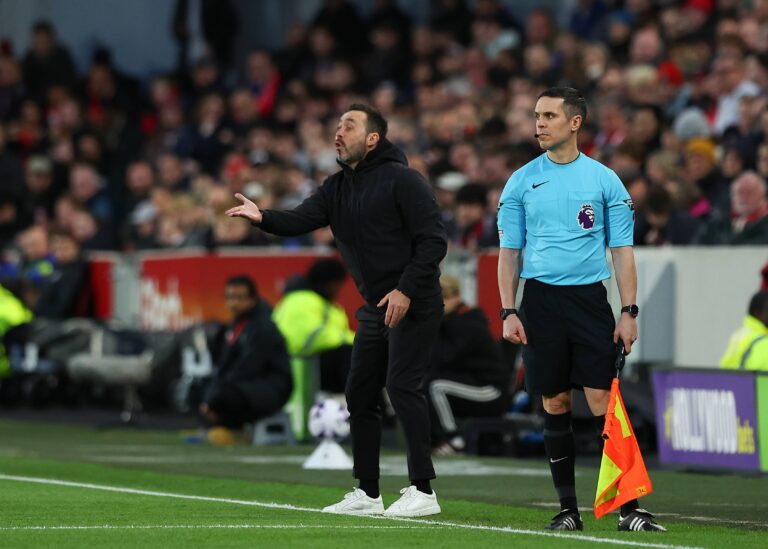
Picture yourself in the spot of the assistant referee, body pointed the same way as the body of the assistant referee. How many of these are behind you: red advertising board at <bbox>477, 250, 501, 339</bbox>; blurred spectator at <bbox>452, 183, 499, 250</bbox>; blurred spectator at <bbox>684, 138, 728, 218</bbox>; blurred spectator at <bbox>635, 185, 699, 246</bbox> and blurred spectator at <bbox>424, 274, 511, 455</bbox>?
5

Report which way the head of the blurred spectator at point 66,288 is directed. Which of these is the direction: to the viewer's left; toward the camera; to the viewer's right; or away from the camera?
toward the camera

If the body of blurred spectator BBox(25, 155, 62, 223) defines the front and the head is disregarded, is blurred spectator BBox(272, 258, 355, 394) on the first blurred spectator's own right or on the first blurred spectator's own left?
on the first blurred spectator's own left

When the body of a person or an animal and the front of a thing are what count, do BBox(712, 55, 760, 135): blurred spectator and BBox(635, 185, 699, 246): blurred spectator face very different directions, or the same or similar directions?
same or similar directions

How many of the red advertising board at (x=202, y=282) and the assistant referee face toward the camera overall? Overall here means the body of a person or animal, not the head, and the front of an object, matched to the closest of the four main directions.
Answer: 2

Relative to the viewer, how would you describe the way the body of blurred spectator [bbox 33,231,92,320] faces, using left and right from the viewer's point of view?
facing the viewer and to the left of the viewer

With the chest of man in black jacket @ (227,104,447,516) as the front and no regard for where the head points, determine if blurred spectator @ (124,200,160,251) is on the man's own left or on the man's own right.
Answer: on the man's own right

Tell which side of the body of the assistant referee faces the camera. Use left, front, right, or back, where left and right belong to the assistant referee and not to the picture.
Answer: front

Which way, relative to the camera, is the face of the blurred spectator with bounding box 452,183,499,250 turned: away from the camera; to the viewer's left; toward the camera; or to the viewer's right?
toward the camera

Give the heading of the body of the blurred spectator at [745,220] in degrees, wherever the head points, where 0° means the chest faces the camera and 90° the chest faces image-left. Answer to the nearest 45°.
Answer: approximately 45°
